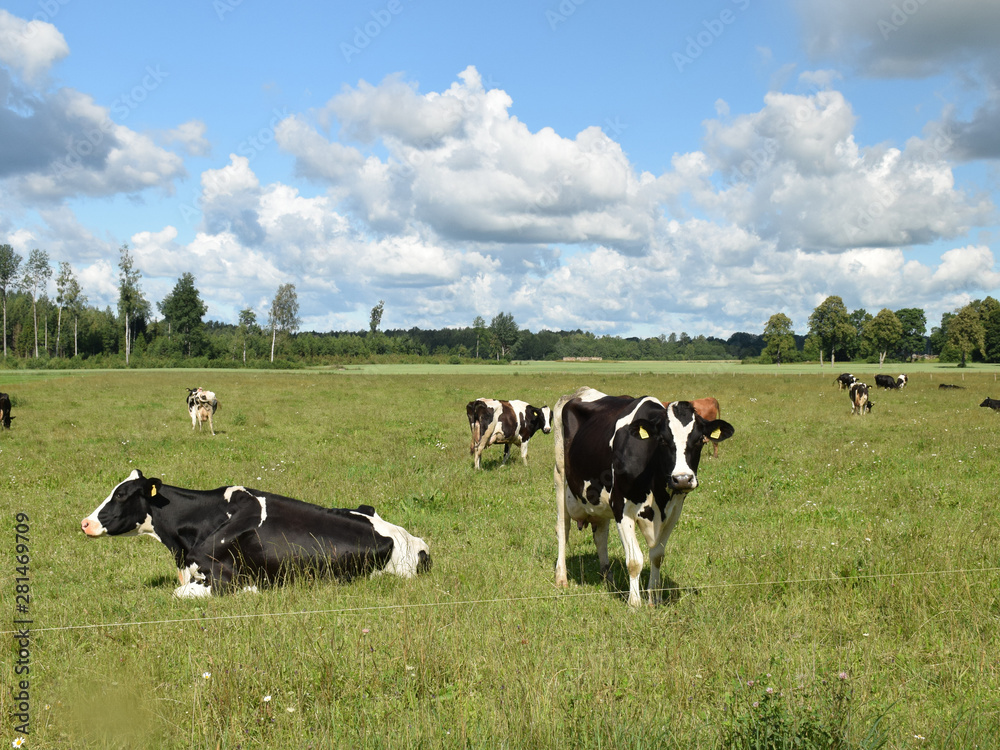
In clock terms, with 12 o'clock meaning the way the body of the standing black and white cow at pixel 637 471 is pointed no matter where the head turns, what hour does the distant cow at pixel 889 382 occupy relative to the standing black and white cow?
The distant cow is roughly at 8 o'clock from the standing black and white cow.

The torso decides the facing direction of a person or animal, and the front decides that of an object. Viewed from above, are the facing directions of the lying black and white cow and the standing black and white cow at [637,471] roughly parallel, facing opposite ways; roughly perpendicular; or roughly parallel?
roughly perpendicular

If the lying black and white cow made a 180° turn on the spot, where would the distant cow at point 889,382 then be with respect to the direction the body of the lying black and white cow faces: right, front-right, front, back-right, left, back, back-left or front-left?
front-left

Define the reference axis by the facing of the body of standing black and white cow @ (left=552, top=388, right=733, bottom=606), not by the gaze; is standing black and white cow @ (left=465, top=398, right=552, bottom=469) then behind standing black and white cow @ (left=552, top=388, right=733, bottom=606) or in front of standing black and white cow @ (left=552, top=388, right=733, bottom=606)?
behind

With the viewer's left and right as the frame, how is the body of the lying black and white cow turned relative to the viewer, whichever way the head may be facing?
facing to the left of the viewer

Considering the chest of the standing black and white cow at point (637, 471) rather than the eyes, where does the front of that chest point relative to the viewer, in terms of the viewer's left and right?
facing the viewer and to the right of the viewer

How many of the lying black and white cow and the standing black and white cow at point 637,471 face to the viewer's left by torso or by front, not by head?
1

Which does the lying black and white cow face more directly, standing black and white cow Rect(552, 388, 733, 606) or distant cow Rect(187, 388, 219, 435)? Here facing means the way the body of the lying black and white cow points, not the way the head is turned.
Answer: the distant cow

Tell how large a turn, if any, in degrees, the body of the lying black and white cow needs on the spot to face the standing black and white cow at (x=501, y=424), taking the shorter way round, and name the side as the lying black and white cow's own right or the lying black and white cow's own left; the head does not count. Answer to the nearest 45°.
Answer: approximately 135° to the lying black and white cow's own right

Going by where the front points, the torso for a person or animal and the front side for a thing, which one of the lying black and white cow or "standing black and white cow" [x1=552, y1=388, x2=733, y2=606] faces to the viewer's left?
the lying black and white cow
